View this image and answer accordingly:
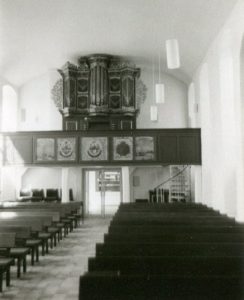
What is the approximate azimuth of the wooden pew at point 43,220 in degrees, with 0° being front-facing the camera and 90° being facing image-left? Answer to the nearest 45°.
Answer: approximately 0°

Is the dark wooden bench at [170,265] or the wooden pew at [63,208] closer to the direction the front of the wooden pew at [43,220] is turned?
the dark wooden bench

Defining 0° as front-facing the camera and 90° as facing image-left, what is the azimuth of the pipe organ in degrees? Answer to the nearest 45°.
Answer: approximately 0°

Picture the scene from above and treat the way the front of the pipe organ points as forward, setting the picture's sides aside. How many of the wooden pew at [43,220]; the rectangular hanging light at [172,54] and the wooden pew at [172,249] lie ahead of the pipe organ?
3

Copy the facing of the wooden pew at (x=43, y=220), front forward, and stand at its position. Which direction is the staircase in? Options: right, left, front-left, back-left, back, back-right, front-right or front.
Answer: back-left

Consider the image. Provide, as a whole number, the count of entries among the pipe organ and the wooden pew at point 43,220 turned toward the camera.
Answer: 2

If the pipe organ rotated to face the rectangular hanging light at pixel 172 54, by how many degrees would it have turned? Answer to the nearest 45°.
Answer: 0° — it already faces it

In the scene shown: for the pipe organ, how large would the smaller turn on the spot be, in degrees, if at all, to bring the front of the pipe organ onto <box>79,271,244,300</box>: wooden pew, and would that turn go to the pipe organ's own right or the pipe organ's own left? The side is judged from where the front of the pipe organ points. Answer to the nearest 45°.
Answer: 0° — it already faces it
